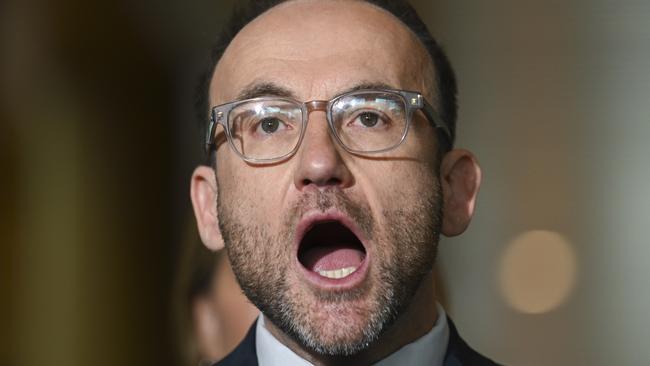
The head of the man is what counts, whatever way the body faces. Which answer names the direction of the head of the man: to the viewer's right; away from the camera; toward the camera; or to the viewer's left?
toward the camera

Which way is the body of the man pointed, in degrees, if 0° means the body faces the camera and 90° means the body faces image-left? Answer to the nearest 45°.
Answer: approximately 0°
